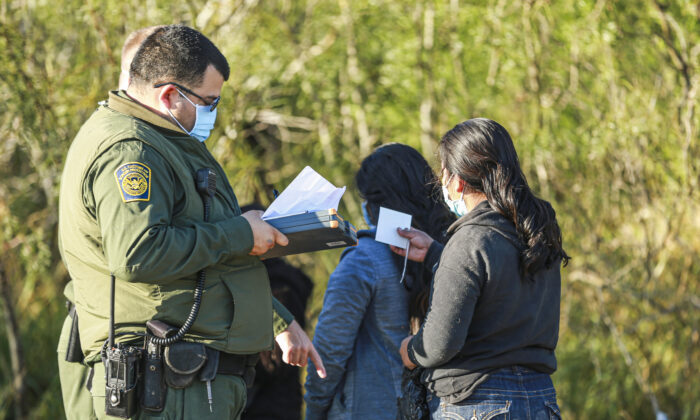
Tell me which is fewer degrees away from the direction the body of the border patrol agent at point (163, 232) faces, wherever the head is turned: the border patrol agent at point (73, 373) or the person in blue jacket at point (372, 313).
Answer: the person in blue jacket

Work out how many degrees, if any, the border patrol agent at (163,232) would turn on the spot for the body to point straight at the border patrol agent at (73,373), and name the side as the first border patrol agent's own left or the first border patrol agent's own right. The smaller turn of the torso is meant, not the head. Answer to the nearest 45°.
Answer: approximately 135° to the first border patrol agent's own left

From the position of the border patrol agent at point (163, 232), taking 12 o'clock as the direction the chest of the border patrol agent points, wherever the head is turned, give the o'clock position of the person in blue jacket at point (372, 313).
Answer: The person in blue jacket is roughly at 11 o'clock from the border patrol agent.

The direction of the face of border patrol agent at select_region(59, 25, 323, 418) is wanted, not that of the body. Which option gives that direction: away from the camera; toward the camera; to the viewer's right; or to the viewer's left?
to the viewer's right

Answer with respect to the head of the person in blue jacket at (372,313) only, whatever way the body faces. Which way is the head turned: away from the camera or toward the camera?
away from the camera

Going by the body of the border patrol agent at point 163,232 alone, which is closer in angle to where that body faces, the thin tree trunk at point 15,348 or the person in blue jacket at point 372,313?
the person in blue jacket

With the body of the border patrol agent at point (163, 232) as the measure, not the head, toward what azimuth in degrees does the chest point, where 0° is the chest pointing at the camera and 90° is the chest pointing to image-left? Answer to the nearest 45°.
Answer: approximately 270°

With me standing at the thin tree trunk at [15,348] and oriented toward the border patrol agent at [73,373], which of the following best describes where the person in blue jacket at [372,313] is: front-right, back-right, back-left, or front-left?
front-left

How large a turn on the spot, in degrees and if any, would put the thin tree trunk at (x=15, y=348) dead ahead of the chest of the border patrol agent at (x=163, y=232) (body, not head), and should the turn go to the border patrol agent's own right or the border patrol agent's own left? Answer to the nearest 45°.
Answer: approximately 90° to the border patrol agent's own left

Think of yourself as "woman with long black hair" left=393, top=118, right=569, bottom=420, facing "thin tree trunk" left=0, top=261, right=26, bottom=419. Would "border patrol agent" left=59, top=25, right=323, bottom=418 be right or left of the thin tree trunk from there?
left

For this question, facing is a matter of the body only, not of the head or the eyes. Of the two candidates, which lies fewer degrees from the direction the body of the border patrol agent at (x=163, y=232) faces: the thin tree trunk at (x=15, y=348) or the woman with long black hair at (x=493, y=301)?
the woman with long black hair

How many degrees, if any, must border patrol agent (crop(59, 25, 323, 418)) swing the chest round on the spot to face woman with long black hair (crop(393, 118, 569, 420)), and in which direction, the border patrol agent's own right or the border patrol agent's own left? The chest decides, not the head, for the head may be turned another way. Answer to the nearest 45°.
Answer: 0° — they already face them

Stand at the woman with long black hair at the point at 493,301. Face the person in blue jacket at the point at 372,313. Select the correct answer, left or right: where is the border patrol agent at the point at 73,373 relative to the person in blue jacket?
left
